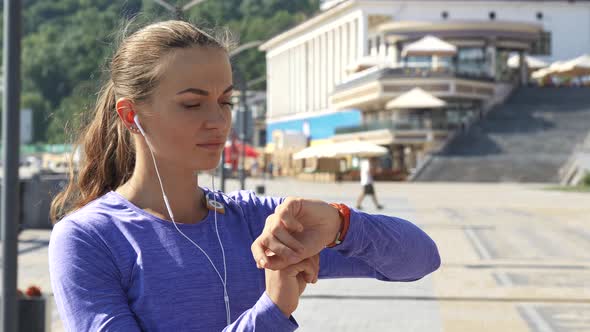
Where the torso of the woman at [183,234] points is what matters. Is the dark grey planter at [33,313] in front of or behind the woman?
behind

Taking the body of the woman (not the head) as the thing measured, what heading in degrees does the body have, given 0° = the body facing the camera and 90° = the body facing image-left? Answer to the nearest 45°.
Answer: approximately 315°

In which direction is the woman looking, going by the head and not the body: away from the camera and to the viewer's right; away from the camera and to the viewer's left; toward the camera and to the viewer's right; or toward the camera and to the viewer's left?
toward the camera and to the viewer's right
